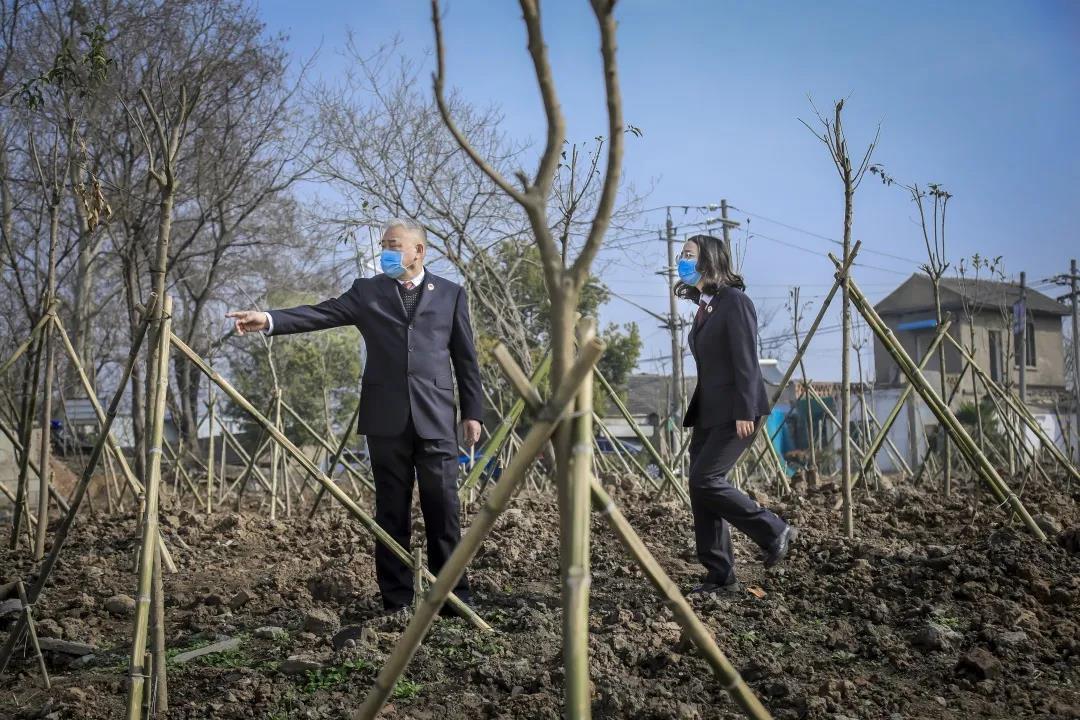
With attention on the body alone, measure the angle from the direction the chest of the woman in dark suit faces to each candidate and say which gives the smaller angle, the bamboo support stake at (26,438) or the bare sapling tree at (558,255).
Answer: the bamboo support stake

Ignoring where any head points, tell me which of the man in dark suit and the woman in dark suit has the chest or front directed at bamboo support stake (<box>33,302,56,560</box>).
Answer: the woman in dark suit

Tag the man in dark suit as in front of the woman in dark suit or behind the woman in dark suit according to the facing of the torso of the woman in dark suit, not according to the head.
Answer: in front

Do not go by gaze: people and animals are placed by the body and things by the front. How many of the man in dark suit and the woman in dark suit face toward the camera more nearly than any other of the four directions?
1

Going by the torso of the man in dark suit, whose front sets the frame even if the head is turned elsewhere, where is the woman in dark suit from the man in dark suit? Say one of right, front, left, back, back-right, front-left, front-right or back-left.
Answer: left

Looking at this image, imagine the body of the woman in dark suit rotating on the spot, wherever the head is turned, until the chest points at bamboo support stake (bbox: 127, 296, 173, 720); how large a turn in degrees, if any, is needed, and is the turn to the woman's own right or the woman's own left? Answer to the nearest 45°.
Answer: approximately 45° to the woman's own left

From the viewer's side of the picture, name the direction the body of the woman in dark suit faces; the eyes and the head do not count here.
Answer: to the viewer's left

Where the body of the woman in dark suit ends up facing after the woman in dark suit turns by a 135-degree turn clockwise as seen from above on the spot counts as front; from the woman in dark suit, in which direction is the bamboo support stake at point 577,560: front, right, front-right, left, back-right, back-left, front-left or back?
back-right

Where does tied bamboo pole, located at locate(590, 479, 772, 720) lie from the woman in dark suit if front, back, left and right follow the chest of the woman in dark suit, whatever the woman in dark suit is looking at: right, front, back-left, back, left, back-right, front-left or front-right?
left

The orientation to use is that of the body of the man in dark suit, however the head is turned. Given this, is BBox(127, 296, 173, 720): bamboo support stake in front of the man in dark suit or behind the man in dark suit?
in front
